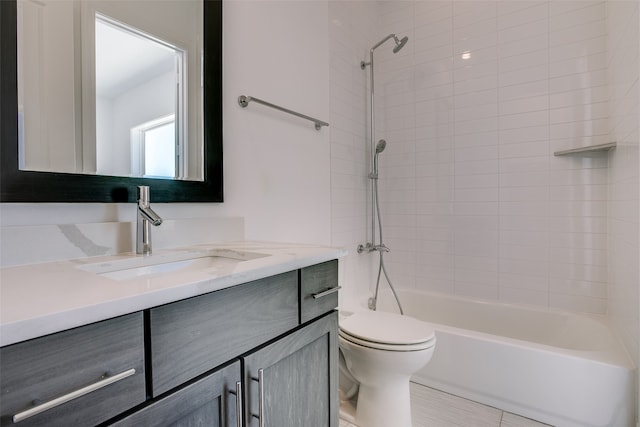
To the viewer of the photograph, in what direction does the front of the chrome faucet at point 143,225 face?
facing the viewer and to the right of the viewer

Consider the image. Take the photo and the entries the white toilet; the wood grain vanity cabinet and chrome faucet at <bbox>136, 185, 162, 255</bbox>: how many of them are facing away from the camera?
0

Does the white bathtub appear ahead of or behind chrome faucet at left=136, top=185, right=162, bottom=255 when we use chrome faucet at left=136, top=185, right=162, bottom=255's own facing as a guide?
ahead

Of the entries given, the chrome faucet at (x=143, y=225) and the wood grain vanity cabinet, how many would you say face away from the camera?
0

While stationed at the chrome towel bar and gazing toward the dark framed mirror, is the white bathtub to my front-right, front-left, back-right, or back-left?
back-left

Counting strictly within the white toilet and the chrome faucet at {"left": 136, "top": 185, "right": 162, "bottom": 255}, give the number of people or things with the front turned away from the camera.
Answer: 0

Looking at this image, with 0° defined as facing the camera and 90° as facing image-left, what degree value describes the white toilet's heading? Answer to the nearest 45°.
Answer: approximately 315°
